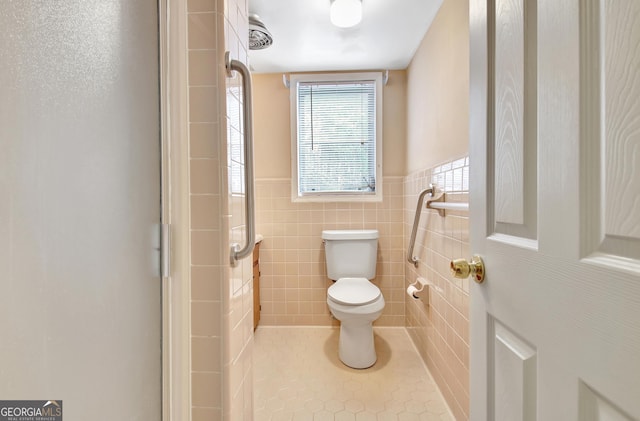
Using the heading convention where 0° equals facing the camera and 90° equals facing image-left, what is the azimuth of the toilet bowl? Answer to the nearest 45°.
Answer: approximately 0°

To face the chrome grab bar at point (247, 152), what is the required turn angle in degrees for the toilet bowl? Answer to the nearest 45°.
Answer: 0° — it already faces it

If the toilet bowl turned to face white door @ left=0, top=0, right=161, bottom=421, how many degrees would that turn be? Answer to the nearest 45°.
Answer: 0° — it already faces it
